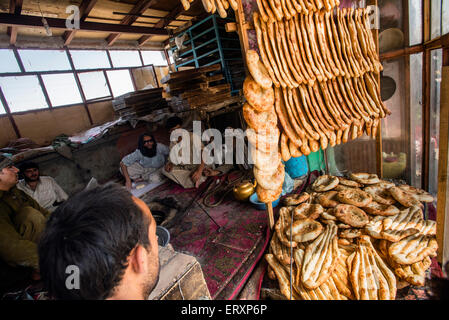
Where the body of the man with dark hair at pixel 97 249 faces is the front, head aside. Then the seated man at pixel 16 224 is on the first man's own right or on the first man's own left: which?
on the first man's own left

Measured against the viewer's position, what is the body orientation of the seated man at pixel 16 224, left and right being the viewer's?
facing to the right of the viewer

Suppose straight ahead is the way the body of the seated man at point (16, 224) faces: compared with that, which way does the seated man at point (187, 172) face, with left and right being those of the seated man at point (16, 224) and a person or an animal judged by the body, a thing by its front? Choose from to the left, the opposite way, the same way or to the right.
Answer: to the right

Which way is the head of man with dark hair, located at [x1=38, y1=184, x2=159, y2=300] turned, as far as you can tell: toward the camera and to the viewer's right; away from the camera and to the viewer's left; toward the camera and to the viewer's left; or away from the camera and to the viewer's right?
away from the camera and to the viewer's right

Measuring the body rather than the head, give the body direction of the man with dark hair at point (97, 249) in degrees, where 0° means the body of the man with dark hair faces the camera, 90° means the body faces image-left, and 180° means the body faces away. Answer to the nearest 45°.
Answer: approximately 225°
